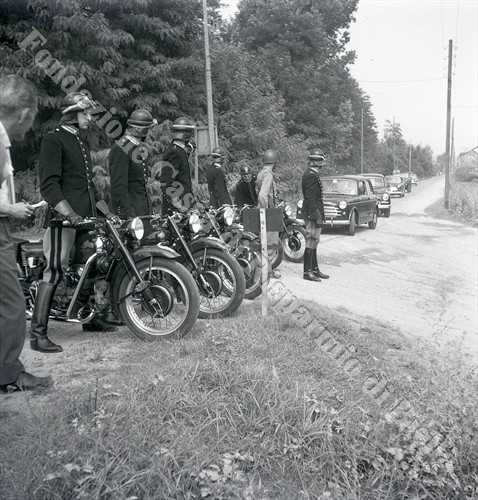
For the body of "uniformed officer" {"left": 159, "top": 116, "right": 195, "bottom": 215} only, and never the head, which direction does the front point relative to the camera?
to the viewer's right

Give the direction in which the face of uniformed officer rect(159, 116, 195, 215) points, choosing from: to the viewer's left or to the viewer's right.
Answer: to the viewer's right

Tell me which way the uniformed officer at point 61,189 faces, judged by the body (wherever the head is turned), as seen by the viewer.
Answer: to the viewer's right

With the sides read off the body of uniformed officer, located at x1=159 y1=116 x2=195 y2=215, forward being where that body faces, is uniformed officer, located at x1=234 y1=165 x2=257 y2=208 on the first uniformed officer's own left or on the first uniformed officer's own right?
on the first uniformed officer's own left
